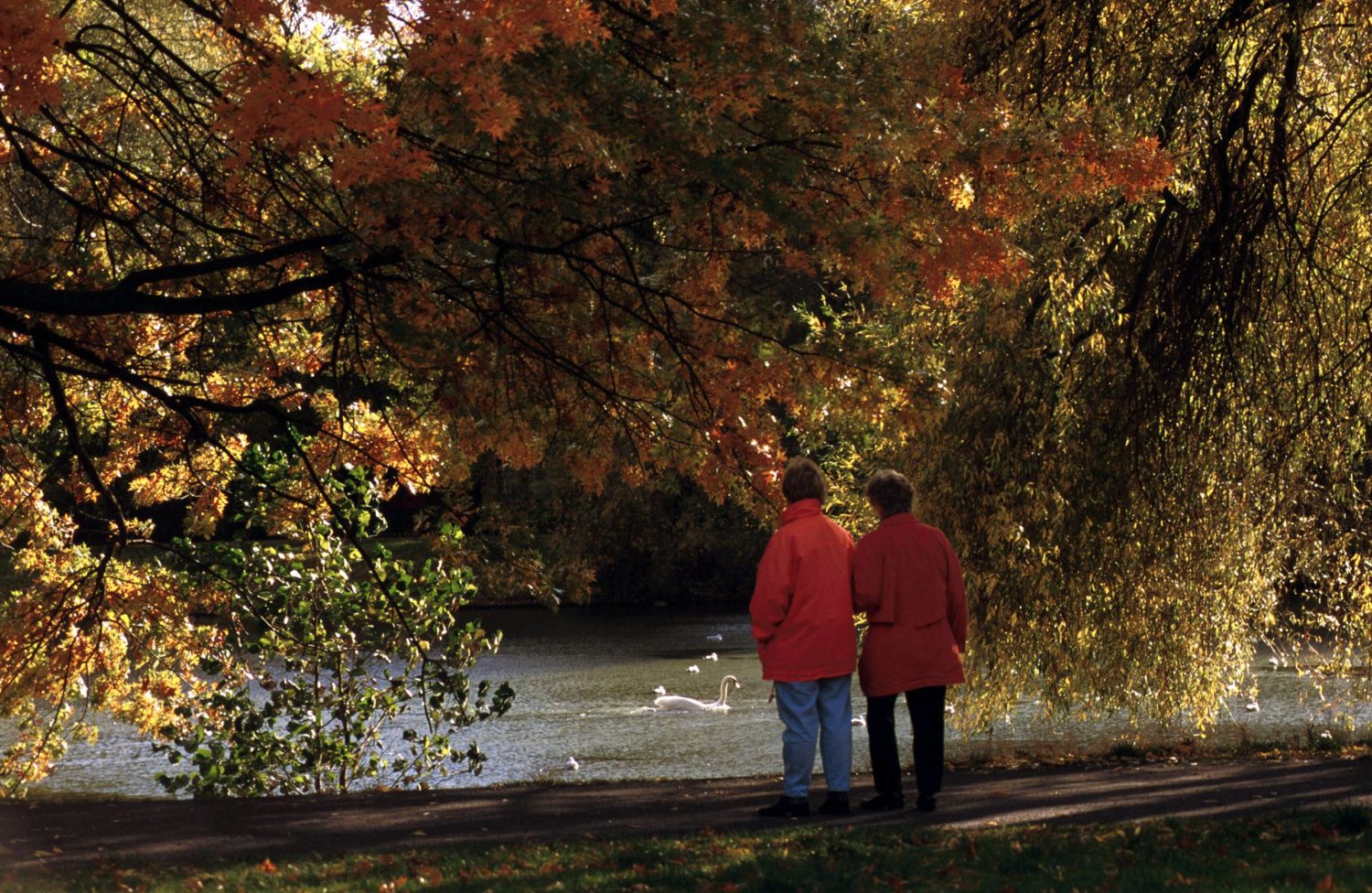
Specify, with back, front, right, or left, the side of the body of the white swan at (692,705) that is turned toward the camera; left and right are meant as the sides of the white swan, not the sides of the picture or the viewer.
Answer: right

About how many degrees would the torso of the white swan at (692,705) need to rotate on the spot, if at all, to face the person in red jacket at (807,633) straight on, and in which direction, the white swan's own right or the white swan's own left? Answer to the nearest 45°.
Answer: approximately 90° to the white swan's own right

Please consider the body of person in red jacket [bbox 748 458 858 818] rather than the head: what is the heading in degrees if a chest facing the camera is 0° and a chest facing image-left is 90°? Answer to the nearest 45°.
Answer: approximately 135°

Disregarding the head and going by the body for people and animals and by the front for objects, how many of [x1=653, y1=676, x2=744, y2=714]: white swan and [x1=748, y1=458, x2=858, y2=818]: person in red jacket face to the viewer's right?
1

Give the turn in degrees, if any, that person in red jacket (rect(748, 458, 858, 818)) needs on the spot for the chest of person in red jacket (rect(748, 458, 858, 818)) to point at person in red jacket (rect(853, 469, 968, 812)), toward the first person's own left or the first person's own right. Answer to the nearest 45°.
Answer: approximately 135° to the first person's own right

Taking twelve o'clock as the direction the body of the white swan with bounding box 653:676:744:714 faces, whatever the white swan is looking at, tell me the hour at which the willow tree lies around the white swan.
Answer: The willow tree is roughly at 2 o'clock from the white swan.

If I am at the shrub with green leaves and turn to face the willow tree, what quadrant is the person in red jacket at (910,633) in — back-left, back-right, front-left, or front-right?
front-right

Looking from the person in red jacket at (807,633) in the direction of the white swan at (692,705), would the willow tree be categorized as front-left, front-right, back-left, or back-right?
front-right

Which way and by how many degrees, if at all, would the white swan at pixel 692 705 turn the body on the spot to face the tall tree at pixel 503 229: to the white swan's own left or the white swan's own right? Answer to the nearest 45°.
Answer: approximately 90° to the white swan's own right

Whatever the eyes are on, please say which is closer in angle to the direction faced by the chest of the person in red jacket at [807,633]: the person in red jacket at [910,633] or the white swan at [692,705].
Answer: the white swan

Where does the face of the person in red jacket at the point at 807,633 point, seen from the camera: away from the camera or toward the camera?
away from the camera
